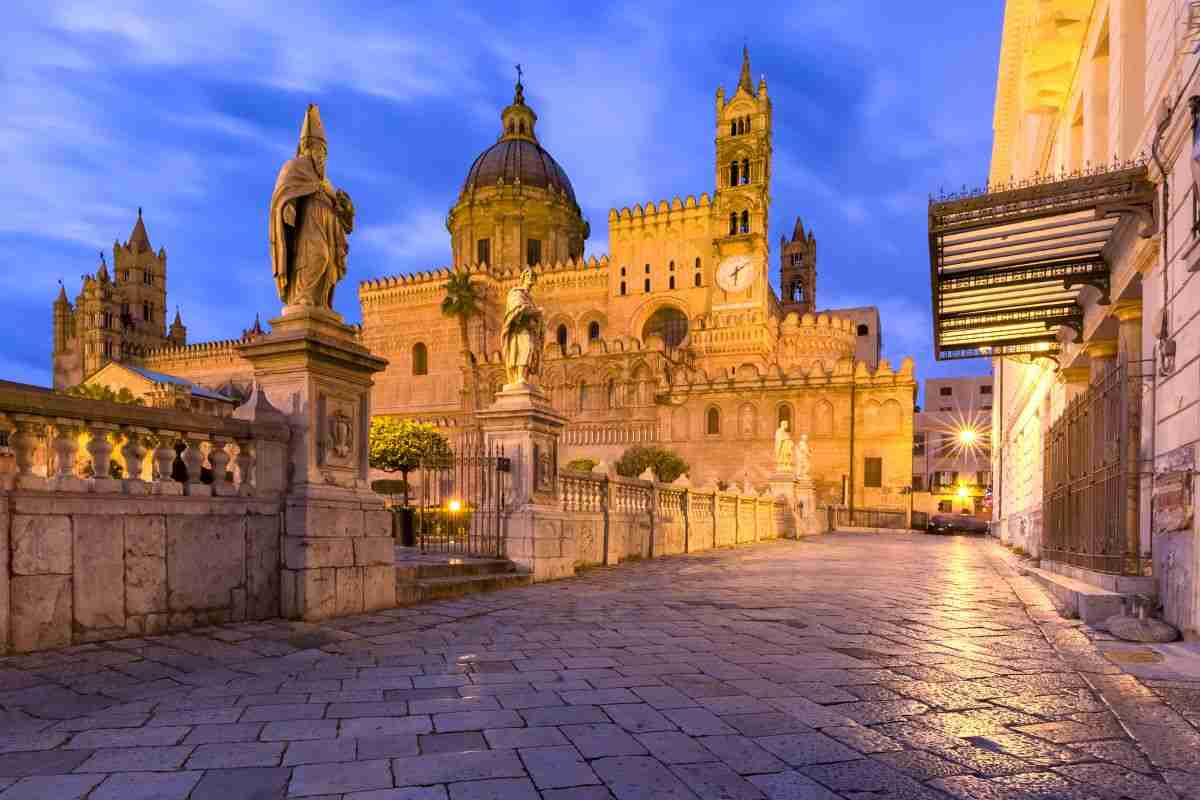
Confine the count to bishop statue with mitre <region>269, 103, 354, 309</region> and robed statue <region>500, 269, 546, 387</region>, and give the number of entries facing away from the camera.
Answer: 0

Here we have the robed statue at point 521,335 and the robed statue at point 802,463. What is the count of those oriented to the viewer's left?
0

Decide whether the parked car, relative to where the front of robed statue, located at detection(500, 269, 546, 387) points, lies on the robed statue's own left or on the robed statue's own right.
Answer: on the robed statue's own left

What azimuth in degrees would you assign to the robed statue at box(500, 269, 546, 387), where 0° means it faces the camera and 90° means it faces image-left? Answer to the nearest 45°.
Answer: approximately 315°

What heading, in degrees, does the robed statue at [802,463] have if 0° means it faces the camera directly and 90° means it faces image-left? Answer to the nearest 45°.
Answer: approximately 315°

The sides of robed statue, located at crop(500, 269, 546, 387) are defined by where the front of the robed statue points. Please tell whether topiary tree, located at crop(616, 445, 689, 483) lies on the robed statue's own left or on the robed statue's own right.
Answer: on the robed statue's own left

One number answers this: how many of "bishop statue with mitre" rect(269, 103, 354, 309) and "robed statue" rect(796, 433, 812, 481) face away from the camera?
0
